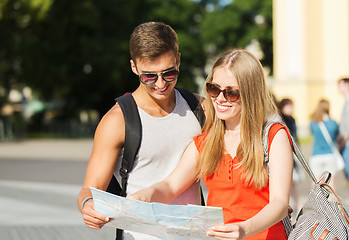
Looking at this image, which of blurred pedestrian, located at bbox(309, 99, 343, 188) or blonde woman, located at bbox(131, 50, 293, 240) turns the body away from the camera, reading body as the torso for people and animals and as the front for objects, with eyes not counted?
the blurred pedestrian

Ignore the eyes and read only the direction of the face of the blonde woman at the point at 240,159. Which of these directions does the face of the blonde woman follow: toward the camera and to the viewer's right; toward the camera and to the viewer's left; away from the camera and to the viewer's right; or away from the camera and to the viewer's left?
toward the camera and to the viewer's left

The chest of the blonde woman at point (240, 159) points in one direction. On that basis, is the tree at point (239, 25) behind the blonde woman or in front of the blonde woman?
behind

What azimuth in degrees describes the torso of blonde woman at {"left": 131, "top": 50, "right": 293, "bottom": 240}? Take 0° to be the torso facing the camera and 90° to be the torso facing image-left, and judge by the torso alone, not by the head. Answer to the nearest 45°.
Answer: approximately 45°

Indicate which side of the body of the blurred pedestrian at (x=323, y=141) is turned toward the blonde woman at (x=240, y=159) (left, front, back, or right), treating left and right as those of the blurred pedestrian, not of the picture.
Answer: back

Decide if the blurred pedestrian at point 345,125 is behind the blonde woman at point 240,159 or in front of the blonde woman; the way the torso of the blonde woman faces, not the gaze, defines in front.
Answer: behind

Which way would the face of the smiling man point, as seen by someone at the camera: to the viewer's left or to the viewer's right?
to the viewer's right

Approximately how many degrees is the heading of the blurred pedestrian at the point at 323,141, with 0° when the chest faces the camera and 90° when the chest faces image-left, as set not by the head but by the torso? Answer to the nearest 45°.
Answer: approximately 180°

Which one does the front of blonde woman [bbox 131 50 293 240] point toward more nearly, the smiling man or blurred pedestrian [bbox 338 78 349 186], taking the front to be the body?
the smiling man

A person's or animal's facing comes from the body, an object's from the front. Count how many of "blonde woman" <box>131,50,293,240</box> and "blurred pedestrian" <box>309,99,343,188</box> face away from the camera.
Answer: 1

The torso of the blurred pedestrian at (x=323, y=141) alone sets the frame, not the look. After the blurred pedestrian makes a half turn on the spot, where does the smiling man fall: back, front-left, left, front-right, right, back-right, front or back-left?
front
